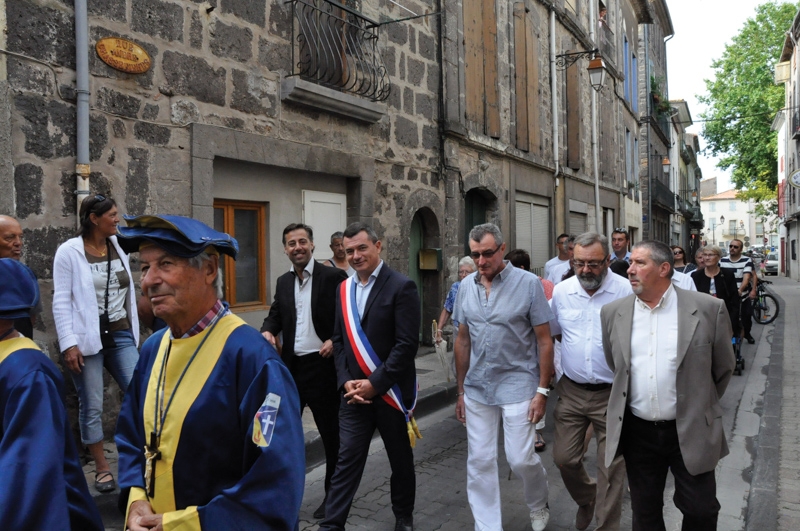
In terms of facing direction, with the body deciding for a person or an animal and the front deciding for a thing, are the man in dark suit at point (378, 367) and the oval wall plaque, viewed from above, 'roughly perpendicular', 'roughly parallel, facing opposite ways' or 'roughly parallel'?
roughly perpendicular

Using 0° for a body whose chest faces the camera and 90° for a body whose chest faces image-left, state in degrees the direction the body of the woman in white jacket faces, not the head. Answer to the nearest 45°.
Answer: approximately 315°

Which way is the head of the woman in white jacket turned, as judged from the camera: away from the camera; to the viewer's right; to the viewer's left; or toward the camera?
to the viewer's right

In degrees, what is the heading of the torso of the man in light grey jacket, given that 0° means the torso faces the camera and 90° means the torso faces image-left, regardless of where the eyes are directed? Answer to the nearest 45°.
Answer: approximately 45°

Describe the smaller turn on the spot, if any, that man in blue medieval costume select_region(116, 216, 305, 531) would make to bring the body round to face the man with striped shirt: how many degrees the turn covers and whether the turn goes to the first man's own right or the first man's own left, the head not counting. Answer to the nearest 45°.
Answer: approximately 180°

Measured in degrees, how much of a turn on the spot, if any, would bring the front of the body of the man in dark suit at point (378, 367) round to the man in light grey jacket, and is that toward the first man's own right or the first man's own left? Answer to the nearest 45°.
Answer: approximately 90° to the first man's own left

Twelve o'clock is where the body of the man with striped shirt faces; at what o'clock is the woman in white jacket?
The woman in white jacket is roughly at 1 o'clock from the man with striped shirt.

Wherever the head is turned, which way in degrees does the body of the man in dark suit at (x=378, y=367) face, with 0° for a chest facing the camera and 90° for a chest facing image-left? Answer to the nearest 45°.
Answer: approximately 45°

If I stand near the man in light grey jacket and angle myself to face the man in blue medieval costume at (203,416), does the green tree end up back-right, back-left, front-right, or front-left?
back-right

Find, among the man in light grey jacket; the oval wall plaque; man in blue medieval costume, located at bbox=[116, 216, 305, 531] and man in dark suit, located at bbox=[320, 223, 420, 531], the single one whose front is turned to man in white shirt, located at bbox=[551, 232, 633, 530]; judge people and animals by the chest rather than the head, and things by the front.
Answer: the oval wall plaque

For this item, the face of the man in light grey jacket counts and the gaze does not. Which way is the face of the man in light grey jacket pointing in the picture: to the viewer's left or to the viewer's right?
to the viewer's left
